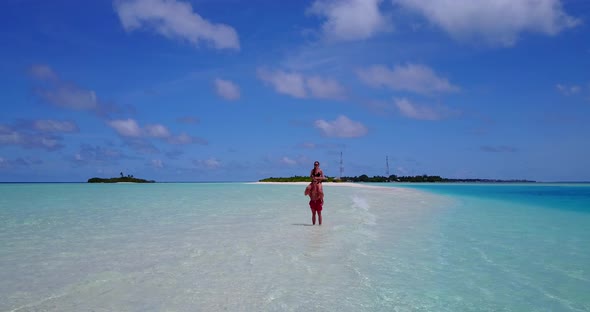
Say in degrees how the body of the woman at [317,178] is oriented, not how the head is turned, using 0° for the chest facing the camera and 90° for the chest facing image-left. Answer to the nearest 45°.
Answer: approximately 0°

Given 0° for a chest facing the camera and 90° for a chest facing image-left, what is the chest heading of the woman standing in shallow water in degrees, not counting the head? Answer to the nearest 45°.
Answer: approximately 0°
